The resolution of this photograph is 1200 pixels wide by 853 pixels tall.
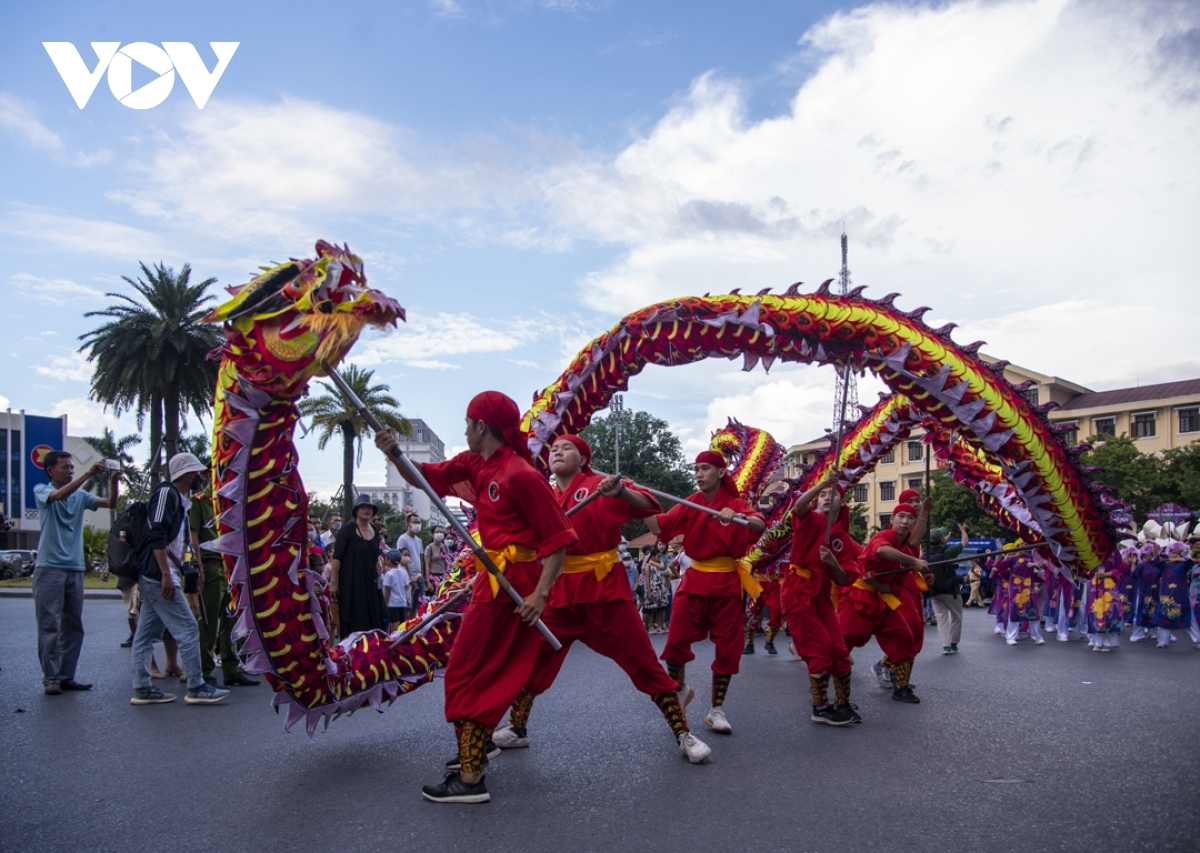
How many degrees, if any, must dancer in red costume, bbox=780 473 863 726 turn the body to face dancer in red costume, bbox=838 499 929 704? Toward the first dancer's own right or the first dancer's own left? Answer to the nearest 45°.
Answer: approximately 90° to the first dancer's own left

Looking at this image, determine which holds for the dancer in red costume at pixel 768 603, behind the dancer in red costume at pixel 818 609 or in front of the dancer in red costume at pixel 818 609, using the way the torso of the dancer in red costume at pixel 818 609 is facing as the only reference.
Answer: behind

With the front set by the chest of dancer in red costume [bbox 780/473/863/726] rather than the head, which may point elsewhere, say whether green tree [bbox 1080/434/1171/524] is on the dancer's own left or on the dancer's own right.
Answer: on the dancer's own left

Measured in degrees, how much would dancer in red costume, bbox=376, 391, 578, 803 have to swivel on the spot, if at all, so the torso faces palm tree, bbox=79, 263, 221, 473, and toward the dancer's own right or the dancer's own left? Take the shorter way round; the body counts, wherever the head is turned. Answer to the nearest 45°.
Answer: approximately 90° to the dancer's own right

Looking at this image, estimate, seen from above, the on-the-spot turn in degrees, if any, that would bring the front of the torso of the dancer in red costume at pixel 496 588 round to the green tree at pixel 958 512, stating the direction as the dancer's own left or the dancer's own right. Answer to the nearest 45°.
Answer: approximately 135° to the dancer's own right

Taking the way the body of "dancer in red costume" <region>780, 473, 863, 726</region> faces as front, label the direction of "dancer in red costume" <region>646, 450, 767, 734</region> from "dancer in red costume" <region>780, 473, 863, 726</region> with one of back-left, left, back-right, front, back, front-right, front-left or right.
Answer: right

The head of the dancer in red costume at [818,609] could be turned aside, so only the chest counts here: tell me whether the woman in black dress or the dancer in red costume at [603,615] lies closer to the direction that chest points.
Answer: the dancer in red costume

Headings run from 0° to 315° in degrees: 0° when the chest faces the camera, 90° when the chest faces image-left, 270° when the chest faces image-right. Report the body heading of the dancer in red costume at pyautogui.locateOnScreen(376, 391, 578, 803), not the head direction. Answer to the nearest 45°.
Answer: approximately 90°
